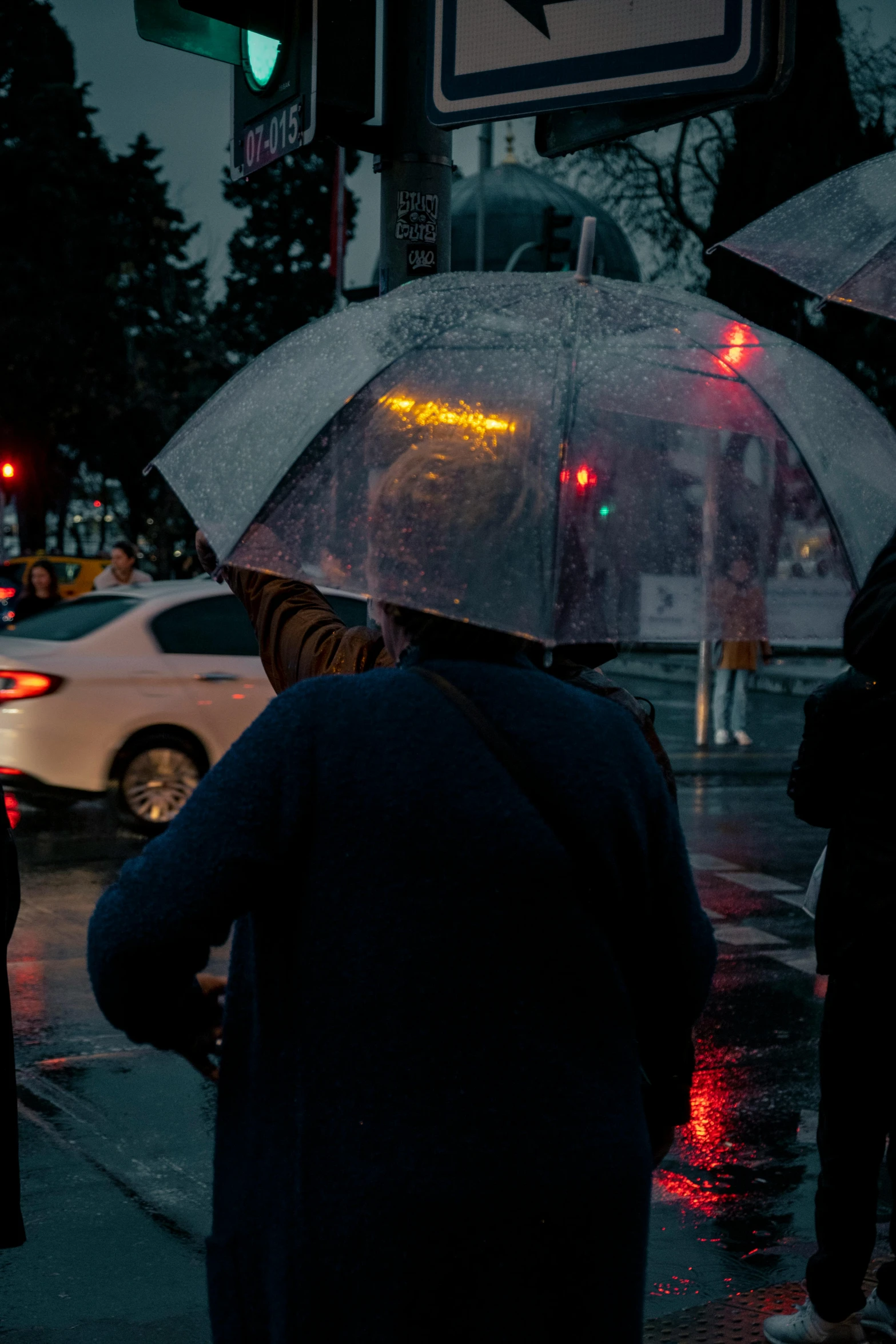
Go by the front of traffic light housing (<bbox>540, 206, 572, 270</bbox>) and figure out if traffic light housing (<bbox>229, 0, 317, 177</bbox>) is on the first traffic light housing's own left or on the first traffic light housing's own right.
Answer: on the first traffic light housing's own right

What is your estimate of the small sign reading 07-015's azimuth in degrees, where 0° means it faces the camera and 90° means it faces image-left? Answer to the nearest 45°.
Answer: approximately 45°

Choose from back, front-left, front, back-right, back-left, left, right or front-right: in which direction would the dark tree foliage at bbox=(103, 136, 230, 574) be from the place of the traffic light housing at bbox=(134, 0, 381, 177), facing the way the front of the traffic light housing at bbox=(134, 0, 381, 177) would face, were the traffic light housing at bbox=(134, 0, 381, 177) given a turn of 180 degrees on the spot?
front-left

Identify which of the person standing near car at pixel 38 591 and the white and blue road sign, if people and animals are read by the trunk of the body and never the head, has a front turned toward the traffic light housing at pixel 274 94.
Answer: the person standing near car

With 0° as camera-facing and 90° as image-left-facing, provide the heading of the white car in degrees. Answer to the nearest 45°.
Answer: approximately 225°

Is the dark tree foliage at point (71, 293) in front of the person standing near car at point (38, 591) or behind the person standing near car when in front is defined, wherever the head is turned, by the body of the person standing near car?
behind

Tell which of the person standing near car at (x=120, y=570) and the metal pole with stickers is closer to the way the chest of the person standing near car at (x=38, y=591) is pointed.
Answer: the metal pole with stickers
